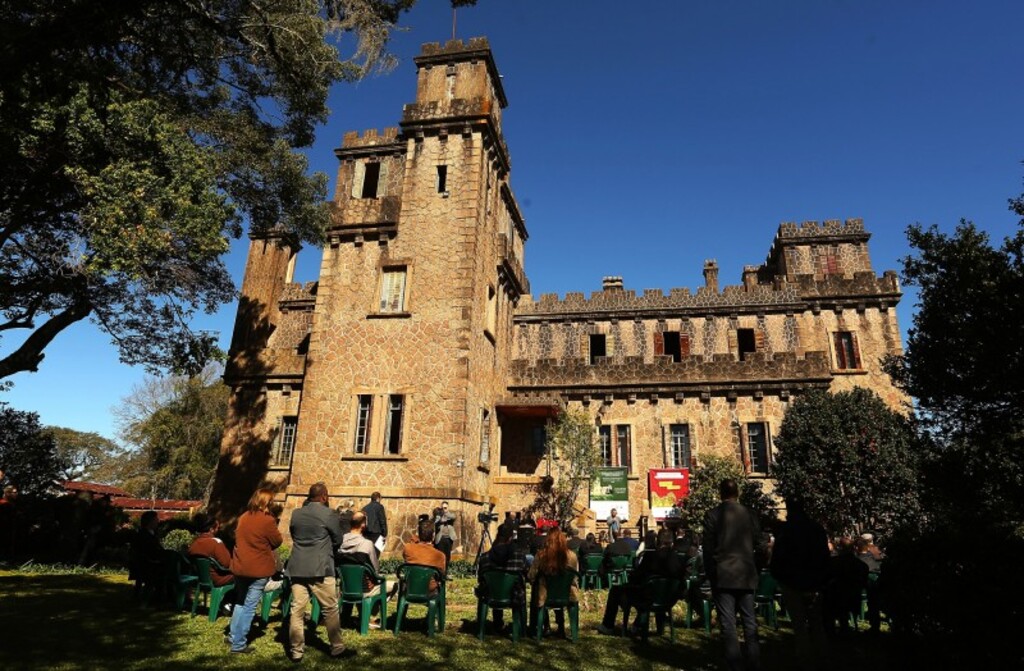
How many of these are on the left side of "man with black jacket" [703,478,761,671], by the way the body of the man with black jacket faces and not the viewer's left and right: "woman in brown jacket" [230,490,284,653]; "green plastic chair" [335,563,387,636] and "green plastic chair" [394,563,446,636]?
3

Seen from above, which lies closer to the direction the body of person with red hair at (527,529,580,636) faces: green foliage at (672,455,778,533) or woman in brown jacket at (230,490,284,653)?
the green foliage

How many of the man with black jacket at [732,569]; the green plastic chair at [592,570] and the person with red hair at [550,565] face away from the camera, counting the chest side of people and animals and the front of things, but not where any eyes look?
3

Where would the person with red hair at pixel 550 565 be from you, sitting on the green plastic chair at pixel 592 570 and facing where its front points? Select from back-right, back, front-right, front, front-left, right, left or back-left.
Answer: back

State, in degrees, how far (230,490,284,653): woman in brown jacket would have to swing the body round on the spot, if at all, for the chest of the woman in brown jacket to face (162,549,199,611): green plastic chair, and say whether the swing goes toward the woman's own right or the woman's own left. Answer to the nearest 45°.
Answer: approximately 45° to the woman's own left

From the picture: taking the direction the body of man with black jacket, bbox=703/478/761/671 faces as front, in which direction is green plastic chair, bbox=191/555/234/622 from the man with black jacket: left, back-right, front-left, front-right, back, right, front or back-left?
left

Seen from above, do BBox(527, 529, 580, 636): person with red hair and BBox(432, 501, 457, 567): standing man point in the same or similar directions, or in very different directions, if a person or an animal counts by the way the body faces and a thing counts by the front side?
very different directions

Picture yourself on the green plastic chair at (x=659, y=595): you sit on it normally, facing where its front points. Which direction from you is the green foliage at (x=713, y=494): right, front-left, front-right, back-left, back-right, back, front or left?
front-right

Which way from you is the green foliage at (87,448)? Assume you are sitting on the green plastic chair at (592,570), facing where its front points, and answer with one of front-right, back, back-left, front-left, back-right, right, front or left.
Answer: front-left

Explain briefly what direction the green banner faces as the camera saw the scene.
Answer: facing the viewer

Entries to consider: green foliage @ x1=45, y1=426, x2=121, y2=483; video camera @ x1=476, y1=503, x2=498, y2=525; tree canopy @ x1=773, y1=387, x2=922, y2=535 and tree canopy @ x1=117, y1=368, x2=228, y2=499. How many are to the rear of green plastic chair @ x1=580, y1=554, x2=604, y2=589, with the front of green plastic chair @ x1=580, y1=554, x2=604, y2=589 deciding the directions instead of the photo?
0

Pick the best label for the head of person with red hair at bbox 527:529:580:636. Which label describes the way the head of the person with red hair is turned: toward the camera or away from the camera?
away from the camera

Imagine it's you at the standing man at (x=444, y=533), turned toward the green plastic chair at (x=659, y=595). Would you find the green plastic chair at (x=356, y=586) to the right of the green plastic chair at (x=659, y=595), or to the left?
right

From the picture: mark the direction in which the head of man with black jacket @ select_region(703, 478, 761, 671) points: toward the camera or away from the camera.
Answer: away from the camera

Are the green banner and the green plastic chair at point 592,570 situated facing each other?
yes

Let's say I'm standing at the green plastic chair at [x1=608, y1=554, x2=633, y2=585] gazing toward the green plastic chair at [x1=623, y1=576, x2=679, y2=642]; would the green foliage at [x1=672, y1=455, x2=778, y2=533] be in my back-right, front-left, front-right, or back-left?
back-left

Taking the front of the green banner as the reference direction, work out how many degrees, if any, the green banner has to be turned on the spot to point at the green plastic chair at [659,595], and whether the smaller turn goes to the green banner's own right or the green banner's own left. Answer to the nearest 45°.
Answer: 0° — it already faces it

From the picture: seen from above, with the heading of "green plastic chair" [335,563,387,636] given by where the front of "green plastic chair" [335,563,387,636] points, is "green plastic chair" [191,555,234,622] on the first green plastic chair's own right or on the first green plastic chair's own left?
on the first green plastic chair's own left

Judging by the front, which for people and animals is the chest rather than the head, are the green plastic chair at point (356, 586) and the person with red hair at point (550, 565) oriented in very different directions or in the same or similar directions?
same or similar directions

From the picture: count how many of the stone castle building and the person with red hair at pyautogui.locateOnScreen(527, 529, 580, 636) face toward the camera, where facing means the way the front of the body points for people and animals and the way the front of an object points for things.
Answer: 1

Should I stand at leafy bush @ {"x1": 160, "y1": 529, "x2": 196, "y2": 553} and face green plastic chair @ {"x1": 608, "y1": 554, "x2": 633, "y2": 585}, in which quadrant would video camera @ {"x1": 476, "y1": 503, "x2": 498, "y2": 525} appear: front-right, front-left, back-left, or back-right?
front-left

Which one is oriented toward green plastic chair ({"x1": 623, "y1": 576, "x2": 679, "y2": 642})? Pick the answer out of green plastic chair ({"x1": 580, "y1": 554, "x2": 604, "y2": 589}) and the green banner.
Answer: the green banner
